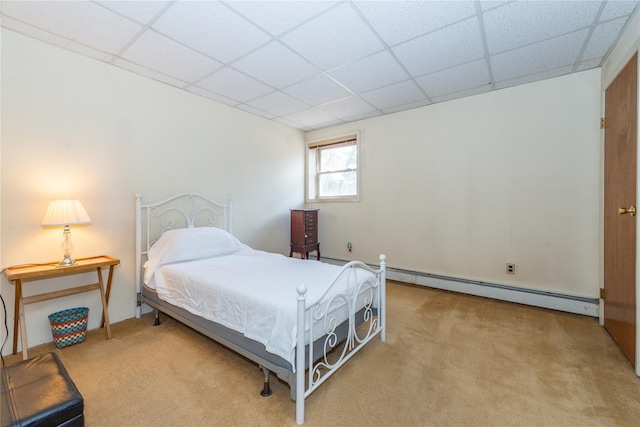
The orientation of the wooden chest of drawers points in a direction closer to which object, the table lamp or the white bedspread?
the white bedspread

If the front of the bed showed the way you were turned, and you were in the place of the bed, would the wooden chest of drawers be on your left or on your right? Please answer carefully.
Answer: on your left

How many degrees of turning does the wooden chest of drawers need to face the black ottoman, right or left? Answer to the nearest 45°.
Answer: approximately 45° to its right

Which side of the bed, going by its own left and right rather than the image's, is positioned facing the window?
left

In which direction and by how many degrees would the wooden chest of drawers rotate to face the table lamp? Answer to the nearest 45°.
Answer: approximately 90° to its right

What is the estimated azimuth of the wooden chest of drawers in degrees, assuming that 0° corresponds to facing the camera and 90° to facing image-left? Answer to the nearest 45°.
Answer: approximately 315°

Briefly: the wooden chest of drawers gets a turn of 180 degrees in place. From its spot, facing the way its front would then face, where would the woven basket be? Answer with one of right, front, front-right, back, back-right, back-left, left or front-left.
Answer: left

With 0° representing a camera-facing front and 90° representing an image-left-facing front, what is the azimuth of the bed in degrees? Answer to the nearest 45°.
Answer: approximately 315°
